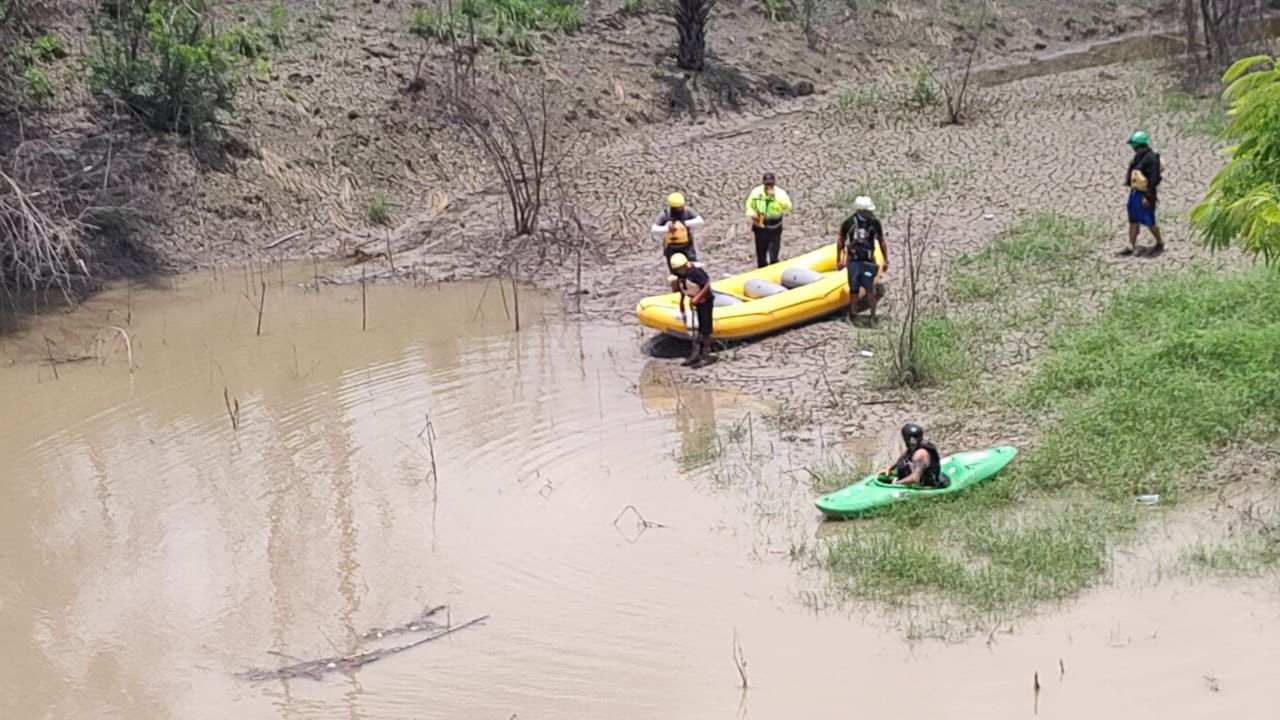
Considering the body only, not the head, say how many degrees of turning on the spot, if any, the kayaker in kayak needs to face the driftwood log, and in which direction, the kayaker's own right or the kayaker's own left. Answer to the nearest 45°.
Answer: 0° — they already face it

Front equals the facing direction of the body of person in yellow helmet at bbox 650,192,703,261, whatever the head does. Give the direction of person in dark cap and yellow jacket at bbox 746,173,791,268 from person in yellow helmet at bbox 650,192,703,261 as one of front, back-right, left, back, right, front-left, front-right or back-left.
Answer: back-left

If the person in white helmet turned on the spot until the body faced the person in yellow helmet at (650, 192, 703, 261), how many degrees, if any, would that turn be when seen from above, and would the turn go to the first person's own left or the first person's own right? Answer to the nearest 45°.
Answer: approximately 90° to the first person's own right

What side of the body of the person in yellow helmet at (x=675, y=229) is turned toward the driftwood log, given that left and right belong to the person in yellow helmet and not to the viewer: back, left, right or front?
front

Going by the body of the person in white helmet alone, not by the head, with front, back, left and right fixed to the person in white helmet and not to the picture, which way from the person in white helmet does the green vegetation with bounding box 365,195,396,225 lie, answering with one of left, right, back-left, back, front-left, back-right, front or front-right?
back-right

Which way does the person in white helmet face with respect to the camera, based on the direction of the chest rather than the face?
toward the camera

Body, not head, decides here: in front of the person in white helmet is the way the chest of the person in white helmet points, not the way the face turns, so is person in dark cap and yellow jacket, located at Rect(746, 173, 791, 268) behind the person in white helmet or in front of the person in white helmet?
behind

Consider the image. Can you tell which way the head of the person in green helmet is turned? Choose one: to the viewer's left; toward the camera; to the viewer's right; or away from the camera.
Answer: to the viewer's left

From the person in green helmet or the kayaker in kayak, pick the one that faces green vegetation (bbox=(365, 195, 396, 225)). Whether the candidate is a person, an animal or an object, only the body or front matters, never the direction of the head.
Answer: the person in green helmet

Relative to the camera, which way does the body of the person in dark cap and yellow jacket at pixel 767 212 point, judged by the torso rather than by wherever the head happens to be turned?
toward the camera

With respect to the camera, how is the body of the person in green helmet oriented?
to the viewer's left

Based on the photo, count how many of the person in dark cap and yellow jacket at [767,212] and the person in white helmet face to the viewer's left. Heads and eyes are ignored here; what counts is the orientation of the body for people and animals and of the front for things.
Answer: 0
